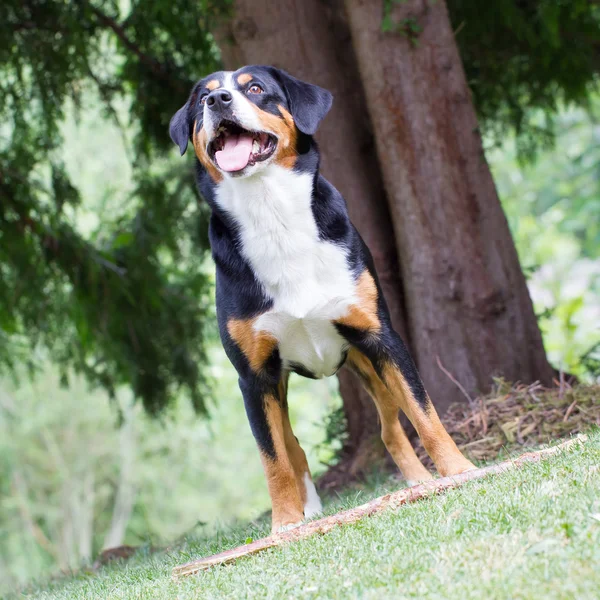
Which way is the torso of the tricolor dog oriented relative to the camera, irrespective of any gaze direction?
toward the camera

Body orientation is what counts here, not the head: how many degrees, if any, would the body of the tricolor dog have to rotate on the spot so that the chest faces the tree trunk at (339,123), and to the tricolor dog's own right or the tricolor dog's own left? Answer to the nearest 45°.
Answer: approximately 180°

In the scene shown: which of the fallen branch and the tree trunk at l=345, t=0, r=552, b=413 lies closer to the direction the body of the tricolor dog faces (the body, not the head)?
the fallen branch

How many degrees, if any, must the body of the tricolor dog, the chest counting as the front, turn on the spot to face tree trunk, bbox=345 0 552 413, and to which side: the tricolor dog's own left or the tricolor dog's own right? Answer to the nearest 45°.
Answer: approximately 135° to the tricolor dog's own left

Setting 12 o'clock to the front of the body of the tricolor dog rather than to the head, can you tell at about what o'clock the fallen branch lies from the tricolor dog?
The fallen branch is roughly at 12 o'clock from the tricolor dog.

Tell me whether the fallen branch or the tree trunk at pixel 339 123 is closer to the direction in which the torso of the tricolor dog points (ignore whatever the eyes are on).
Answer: the fallen branch
